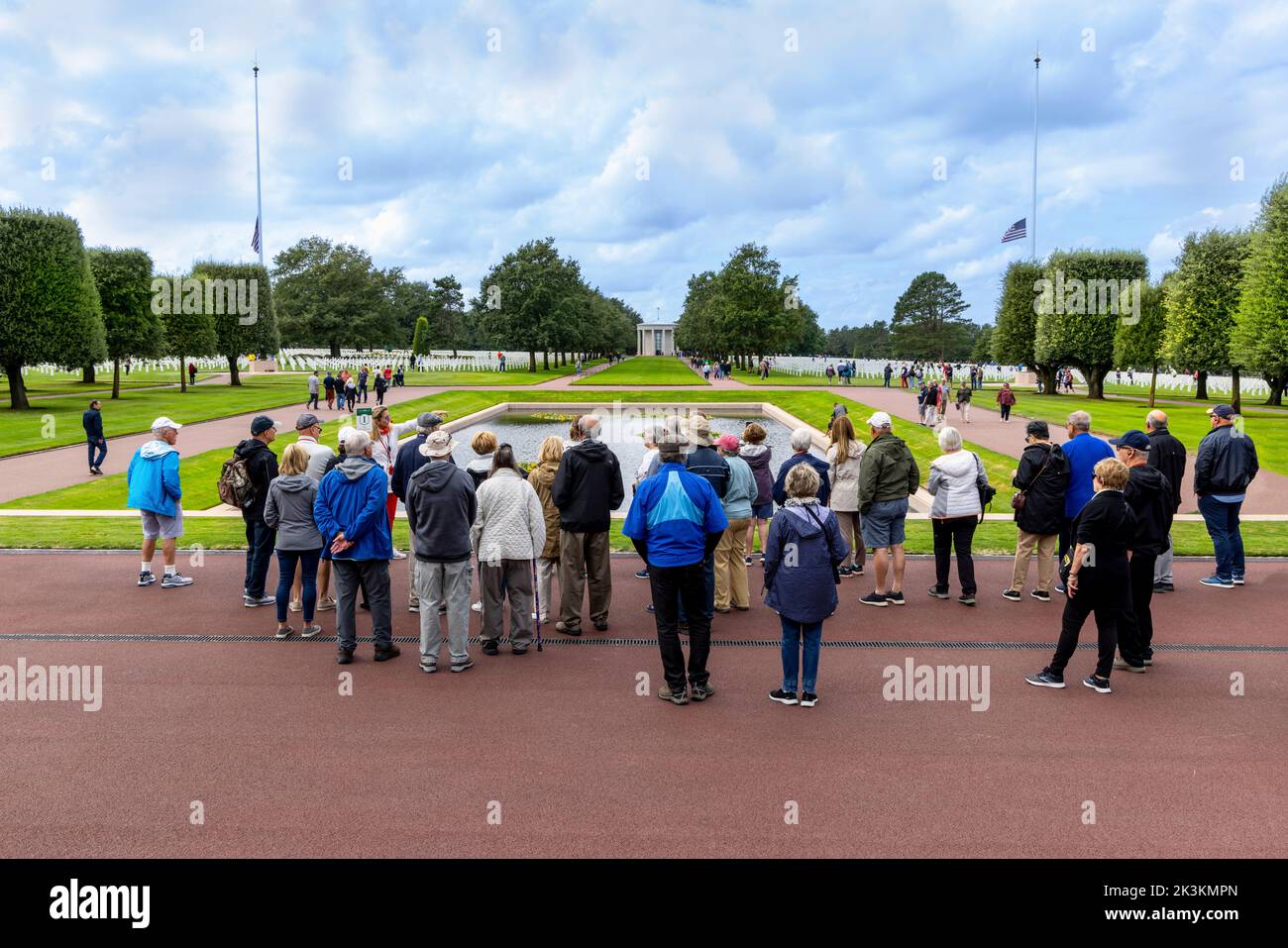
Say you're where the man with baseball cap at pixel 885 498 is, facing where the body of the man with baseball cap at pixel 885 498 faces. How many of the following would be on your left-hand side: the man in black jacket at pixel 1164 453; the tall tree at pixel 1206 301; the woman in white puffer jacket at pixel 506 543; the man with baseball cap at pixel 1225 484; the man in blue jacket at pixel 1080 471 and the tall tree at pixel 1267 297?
1

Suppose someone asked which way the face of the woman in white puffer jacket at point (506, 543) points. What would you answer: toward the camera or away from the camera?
away from the camera

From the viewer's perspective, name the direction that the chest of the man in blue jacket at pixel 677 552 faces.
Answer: away from the camera

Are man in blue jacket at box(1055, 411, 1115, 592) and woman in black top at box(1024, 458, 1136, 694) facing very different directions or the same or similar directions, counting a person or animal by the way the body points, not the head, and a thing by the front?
same or similar directions

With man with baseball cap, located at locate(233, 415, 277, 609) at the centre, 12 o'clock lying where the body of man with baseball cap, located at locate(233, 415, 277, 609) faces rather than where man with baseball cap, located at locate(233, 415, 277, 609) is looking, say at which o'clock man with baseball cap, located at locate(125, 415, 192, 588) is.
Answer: man with baseball cap, located at locate(125, 415, 192, 588) is roughly at 8 o'clock from man with baseball cap, located at locate(233, 415, 277, 609).

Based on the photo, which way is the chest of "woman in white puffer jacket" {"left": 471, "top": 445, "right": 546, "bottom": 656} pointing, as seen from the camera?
away from the camera

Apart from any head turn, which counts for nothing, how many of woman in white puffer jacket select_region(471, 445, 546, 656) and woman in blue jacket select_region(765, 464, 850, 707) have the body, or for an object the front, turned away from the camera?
2

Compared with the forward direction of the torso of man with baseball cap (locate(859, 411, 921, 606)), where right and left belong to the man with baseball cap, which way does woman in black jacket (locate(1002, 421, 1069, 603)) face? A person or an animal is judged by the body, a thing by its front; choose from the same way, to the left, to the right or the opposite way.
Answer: the same way

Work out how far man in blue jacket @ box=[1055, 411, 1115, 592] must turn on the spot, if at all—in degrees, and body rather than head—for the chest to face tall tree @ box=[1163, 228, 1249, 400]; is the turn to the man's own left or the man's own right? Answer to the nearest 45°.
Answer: approximately 45° to the man's own right

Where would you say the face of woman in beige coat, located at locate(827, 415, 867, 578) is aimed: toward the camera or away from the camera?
away from the camera

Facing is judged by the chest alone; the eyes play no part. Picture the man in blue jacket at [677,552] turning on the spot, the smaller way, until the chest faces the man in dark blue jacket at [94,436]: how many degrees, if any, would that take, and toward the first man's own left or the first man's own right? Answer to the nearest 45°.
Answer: approximately 45° to the first man's own left

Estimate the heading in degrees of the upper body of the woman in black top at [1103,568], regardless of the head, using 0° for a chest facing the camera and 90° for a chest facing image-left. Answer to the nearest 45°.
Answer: approximately 135°

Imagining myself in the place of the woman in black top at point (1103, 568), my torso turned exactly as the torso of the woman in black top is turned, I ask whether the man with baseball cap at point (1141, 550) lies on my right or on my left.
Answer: on my right

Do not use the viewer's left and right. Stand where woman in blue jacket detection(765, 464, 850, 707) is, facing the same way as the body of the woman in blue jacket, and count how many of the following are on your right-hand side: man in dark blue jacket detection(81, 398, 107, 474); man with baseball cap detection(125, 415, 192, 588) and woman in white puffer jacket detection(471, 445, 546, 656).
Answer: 0

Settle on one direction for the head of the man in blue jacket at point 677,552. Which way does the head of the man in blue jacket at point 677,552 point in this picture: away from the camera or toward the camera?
away from the camera

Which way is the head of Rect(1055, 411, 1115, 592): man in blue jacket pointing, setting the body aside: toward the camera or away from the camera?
away from the camera
